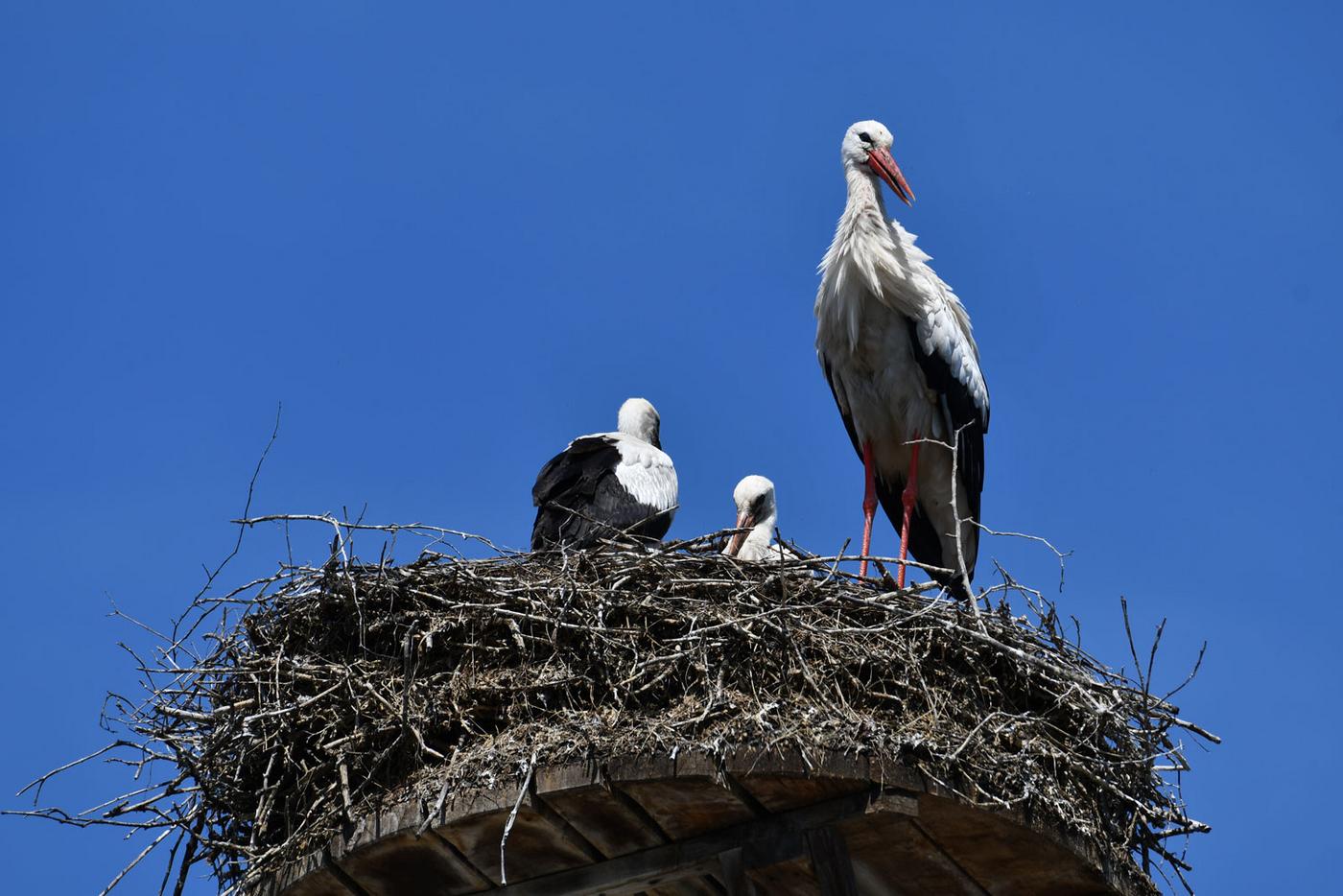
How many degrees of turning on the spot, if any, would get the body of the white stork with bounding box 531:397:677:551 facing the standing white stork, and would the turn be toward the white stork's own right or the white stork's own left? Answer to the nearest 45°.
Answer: approximately 45° to the white stork's own right

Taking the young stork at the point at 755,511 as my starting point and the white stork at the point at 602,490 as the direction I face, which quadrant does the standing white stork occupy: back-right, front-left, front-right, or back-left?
back-left

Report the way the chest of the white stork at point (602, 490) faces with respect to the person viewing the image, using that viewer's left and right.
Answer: facing away from the viewer and to the right of the viewer
